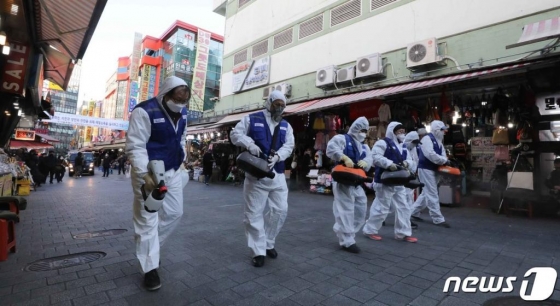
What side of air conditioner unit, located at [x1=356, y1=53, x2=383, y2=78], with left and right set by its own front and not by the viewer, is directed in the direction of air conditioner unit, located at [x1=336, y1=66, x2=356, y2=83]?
right

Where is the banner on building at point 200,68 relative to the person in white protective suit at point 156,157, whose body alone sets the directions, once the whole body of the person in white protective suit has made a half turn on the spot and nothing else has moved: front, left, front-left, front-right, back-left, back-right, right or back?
front-right

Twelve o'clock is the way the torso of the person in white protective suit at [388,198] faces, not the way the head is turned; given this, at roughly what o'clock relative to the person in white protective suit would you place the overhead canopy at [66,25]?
The overhead canopy is roughly at 4 o'clock from the person in white protective suit.

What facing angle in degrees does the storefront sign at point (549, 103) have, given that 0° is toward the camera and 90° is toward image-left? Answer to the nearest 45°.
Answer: approximately 45°

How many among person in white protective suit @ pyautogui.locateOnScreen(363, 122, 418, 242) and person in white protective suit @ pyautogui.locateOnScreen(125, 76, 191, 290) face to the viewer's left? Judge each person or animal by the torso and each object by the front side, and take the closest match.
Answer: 0

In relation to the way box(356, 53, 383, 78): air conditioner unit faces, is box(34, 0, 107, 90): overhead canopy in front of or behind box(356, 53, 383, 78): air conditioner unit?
in front

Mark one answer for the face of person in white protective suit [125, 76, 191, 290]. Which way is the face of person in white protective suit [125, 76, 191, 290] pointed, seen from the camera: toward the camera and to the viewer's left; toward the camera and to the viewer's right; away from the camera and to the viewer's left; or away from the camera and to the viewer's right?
toward the camera and to the viewer's right

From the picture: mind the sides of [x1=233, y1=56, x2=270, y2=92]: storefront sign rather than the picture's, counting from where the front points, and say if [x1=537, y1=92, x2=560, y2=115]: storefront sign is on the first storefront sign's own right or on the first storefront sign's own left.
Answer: on the first storefront sign's own left

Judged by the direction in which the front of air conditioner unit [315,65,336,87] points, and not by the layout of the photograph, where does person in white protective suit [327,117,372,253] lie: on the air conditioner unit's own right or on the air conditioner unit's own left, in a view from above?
on the air conditioner unit's own left

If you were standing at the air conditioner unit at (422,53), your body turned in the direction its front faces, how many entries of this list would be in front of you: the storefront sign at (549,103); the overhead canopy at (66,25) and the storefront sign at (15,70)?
2

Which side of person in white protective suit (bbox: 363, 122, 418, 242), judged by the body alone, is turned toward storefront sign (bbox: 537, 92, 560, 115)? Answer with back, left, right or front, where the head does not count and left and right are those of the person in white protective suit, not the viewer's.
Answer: left

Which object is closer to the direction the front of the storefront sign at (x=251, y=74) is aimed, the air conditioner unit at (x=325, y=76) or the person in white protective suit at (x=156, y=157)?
the person in white protective suit

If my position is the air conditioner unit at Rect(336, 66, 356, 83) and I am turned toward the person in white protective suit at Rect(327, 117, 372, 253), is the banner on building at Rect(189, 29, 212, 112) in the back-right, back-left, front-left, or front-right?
back-right

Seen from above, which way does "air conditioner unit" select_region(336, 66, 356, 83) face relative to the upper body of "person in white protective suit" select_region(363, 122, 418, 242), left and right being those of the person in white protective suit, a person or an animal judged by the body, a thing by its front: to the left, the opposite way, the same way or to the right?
to the right

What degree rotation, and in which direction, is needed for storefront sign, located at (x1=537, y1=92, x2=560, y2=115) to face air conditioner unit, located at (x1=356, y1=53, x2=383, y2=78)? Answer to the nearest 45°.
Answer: approximately 45° to its right
